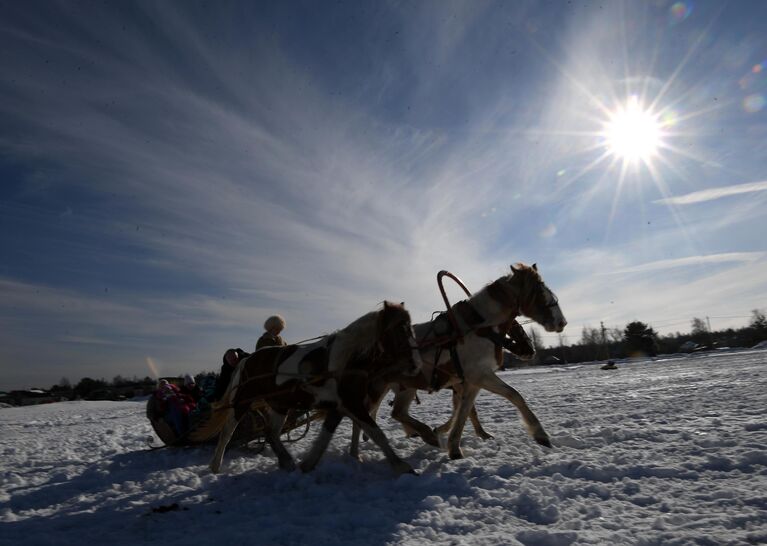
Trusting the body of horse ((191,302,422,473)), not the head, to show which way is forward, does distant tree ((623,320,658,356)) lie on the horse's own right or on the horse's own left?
on the horse's own left

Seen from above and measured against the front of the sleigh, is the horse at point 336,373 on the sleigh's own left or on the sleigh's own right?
on the sleigh's own right

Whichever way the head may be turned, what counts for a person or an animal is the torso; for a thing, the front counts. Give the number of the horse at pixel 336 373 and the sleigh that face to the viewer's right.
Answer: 2

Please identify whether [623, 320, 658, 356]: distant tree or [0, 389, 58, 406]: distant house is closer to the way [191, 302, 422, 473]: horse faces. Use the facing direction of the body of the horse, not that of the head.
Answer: the distant tree

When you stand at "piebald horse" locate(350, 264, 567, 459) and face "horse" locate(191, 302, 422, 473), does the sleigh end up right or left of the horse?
right

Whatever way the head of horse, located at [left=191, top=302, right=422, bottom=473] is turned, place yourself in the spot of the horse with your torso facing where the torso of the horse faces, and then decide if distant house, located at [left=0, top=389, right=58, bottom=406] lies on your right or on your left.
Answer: on your left

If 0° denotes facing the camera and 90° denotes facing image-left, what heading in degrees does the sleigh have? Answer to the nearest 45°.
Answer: approximately 270°

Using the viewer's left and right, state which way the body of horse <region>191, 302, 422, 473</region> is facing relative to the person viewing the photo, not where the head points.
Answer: facing to the right of the viewer

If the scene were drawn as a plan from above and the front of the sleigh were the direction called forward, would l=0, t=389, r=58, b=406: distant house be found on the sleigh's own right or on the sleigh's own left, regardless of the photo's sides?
on the sleigh's own left
